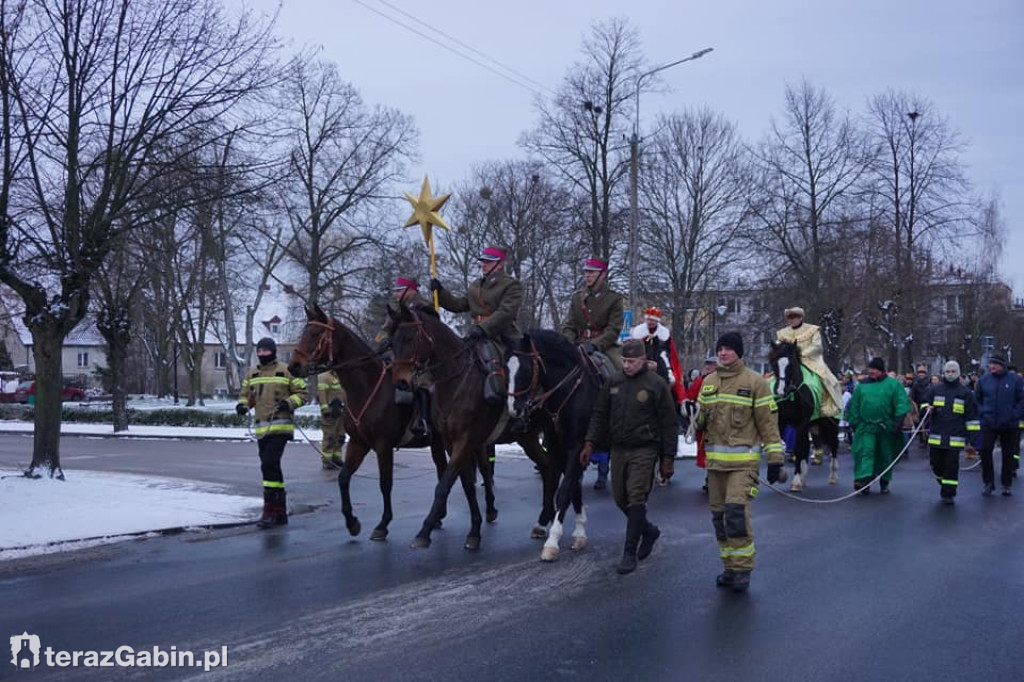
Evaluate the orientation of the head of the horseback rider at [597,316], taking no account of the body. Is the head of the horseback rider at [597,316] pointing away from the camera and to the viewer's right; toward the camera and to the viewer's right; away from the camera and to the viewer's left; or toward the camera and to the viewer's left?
toward the camera and to the viewer's left

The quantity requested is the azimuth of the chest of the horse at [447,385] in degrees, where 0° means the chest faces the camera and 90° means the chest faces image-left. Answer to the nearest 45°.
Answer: approximately 45°

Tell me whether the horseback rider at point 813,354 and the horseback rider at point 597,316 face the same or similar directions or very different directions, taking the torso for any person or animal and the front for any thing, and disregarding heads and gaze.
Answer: same or similar directions

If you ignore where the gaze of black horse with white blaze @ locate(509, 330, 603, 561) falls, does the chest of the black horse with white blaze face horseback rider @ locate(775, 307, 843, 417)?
no

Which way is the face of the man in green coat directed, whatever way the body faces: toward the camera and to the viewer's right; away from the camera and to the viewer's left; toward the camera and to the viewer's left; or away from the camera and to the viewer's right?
toward the camera and to the viewer's left

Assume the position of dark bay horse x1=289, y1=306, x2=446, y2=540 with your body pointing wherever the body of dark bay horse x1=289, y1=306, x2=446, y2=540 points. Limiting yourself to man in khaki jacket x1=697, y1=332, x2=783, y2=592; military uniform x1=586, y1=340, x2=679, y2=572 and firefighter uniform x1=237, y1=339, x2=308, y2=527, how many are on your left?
2

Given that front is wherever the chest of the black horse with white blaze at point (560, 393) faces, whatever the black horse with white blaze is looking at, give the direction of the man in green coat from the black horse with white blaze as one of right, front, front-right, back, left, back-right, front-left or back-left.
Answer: back

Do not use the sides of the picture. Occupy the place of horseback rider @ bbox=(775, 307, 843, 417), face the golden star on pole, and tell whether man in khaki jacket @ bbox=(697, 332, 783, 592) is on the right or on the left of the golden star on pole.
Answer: left

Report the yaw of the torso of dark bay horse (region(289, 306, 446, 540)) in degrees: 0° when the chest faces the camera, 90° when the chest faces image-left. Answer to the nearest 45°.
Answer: approximately 45°

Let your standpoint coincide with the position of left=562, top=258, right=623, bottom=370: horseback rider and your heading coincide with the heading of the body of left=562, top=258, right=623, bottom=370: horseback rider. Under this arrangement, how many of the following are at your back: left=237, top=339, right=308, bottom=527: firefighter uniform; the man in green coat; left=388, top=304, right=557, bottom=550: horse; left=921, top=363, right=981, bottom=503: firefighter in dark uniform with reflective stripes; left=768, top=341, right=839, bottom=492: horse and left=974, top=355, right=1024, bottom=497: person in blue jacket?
4

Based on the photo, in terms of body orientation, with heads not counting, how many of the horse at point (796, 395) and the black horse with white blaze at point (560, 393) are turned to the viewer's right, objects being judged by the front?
0

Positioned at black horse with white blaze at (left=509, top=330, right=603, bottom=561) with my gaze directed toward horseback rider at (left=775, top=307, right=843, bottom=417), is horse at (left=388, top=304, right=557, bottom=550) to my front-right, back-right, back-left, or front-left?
back-left

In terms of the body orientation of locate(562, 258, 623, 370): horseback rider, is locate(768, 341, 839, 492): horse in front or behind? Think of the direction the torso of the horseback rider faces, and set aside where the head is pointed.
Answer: behind

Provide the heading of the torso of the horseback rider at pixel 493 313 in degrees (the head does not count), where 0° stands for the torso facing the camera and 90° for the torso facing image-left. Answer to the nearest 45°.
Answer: approximately 45°

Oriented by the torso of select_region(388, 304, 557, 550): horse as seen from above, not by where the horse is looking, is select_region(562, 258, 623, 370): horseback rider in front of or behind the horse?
behind

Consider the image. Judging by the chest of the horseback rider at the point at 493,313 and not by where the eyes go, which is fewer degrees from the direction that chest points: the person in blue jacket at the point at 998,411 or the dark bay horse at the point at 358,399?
the dark bay horse

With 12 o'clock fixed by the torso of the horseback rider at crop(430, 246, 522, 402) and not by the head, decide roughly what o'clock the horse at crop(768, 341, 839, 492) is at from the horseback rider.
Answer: The horse is roughly at 6 o'clock from the horseback rider.

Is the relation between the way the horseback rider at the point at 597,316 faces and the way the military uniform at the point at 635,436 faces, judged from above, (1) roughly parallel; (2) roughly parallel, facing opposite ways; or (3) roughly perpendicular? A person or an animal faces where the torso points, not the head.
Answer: roughly parallel

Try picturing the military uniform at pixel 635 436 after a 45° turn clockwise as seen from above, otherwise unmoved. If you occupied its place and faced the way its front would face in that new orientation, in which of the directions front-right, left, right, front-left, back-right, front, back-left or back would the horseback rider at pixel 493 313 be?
front-right

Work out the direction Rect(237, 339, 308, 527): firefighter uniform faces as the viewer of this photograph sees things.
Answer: facing the viewer and to the left of the viewer
